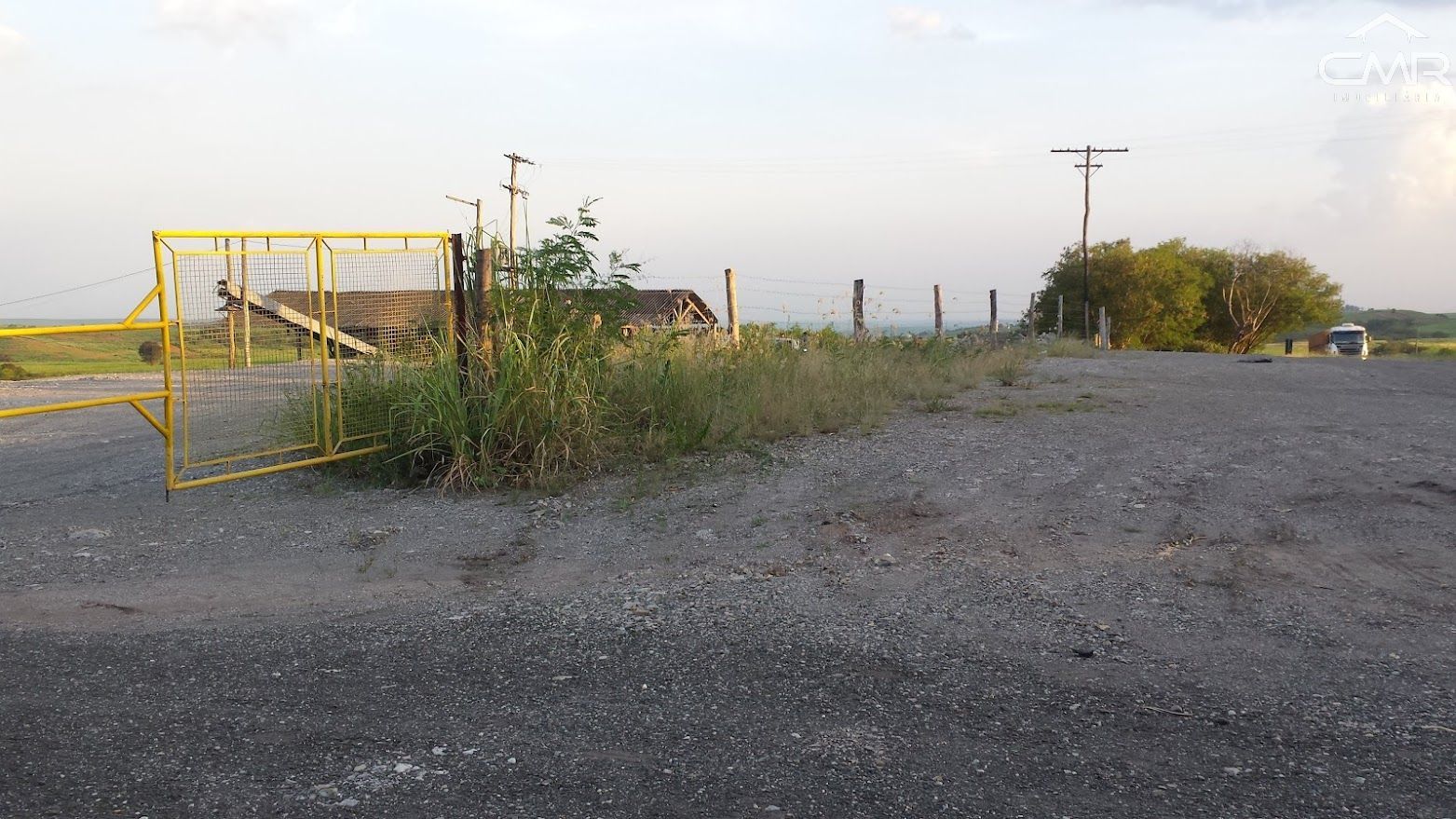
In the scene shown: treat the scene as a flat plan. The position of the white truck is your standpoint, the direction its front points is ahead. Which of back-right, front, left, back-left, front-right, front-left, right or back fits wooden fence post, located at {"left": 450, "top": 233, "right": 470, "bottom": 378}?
front

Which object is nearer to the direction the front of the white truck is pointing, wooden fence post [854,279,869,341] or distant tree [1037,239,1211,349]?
the wooden fence post

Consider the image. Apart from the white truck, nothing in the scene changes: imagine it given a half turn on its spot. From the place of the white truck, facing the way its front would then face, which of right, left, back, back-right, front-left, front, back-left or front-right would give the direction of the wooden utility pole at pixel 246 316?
back

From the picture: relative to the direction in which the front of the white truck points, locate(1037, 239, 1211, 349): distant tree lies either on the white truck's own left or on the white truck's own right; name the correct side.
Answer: on the white truck's own right

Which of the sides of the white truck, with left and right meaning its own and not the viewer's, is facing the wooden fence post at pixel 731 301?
front

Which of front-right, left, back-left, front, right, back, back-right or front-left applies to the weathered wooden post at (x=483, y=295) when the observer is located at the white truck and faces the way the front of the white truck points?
front

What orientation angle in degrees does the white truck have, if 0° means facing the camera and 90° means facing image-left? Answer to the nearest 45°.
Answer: approximately 0°

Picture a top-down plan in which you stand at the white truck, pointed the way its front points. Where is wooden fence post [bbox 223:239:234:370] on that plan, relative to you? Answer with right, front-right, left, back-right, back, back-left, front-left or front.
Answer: front

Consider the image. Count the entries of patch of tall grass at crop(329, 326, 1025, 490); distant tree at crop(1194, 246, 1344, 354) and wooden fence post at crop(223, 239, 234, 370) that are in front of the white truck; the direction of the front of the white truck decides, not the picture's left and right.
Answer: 2
